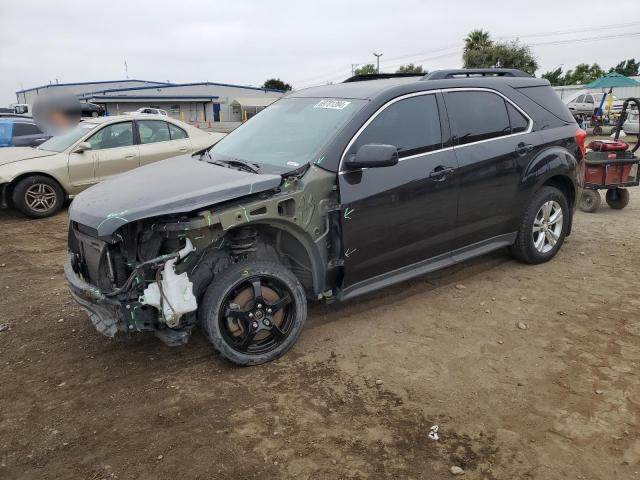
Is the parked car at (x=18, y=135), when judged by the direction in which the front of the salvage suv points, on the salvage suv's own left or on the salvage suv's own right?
on the salvage suv's own right

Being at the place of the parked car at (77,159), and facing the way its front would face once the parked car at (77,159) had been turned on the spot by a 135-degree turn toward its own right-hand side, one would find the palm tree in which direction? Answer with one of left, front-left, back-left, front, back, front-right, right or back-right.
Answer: front

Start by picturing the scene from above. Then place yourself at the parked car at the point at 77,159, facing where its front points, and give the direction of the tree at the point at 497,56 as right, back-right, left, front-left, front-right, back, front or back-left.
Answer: back-right

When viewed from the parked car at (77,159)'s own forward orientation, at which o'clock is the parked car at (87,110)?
the parked car at (87,110) is roughly at 3 o'clock from the parked car at (77,159).

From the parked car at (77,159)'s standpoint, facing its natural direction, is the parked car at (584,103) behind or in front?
behind

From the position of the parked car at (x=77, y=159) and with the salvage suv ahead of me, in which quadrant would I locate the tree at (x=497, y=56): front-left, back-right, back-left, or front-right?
back-left

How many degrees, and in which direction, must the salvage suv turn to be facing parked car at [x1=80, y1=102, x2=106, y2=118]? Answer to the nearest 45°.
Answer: approximately 90° to its right

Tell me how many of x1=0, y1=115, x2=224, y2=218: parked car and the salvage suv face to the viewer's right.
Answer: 0

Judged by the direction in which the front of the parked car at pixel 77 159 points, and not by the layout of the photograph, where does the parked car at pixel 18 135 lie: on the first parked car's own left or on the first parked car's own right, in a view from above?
on the first parked car's own right

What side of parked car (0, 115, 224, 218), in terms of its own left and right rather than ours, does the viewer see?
left

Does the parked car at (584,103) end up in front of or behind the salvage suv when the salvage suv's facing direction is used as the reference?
behind
